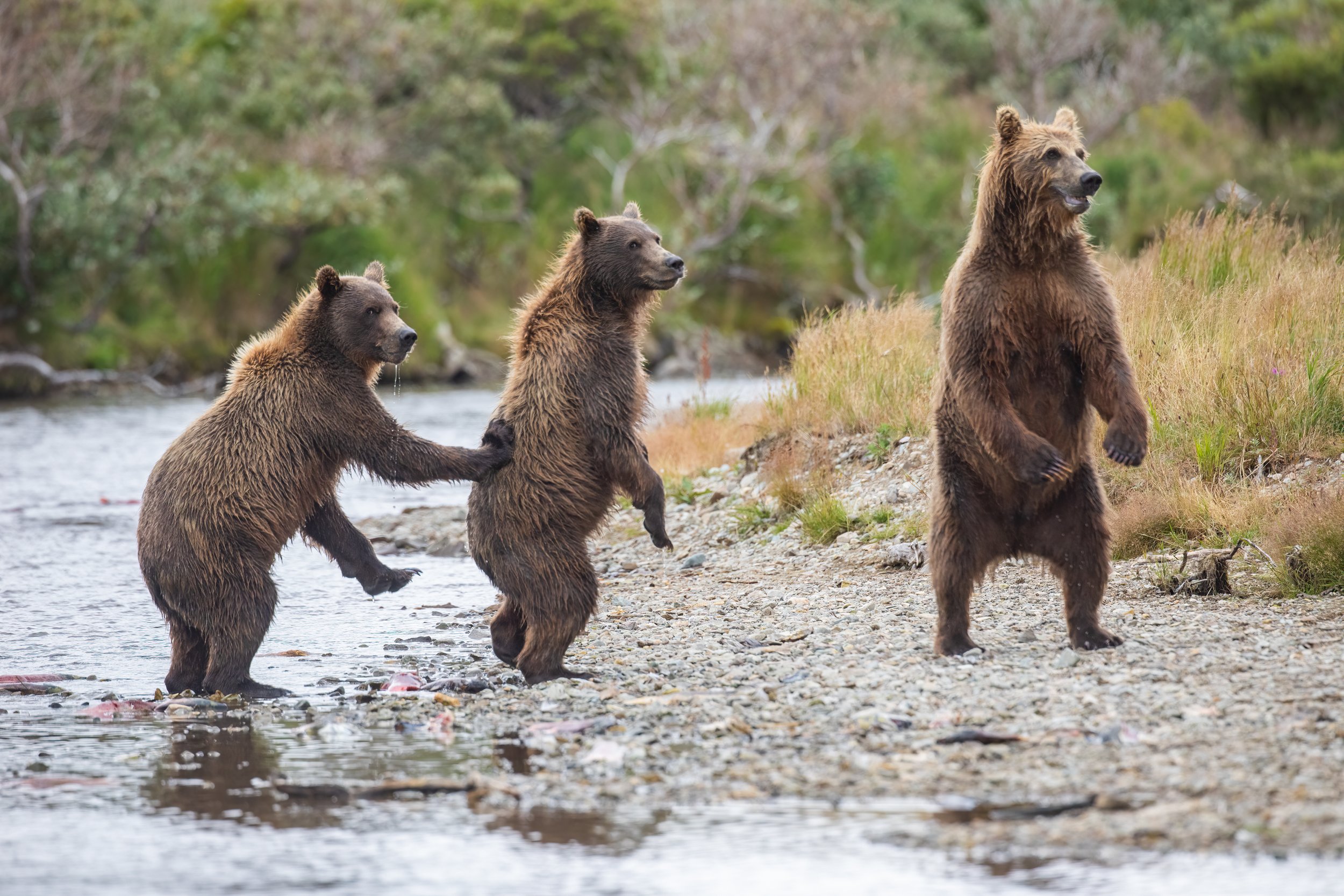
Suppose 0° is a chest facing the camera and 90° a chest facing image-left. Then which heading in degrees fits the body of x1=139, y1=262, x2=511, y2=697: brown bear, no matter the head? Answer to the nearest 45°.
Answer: approximately 270°

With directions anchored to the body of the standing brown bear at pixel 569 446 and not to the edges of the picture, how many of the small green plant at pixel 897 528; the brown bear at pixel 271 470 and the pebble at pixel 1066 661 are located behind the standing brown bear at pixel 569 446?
1

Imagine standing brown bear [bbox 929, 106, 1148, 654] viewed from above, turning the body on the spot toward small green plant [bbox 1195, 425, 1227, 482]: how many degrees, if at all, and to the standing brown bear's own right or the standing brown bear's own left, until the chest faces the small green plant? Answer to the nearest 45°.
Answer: approximately 135° to the standing brown bear's own left

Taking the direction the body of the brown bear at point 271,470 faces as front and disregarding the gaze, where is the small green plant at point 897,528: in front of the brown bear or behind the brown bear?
in front

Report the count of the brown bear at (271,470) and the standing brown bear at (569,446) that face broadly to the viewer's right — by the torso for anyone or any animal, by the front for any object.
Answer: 2

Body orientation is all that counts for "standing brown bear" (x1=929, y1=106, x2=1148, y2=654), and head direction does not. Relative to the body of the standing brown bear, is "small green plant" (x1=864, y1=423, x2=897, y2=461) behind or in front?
behind

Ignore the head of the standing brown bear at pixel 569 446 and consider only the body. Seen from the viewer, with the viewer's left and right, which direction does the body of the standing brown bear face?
facing to the right of the viewer

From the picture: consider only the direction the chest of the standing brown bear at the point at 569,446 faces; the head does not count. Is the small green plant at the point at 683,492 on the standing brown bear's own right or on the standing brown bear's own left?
on the standing brown bear's own left
